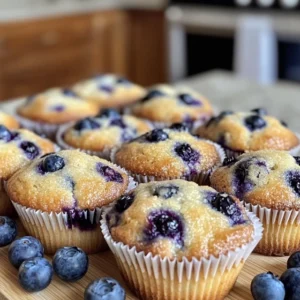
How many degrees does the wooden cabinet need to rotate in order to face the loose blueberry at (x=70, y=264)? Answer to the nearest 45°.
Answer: approximately 45° to its right

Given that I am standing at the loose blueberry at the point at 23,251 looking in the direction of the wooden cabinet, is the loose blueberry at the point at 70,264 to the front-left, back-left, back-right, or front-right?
back-right

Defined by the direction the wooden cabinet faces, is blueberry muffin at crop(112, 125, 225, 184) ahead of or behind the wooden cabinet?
ahead

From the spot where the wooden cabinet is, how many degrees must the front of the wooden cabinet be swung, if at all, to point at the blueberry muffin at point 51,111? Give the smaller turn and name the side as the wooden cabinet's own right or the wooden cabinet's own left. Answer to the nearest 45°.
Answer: approximately 45° to the wooden cabinet's own right

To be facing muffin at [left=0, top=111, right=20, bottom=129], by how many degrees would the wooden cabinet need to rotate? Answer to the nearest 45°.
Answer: approximately 45° to its right

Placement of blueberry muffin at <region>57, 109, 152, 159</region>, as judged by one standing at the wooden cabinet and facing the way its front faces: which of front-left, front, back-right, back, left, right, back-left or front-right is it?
front-right

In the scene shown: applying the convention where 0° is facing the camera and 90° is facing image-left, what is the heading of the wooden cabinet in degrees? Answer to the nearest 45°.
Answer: approximately 315°
